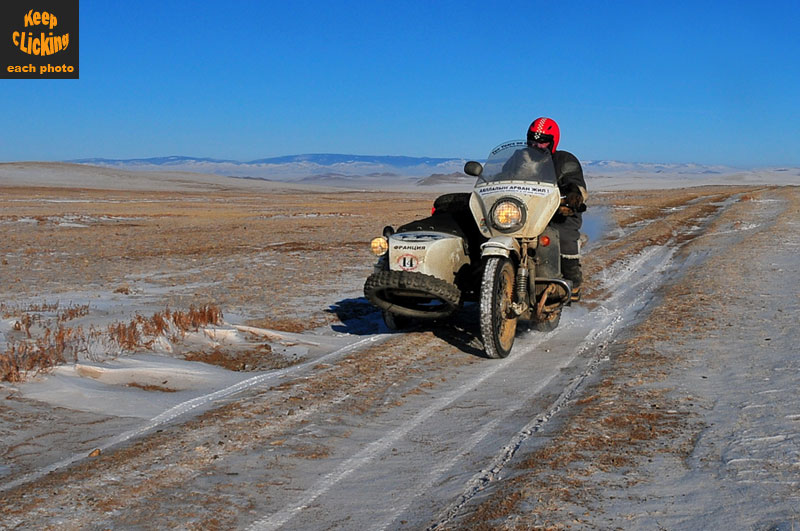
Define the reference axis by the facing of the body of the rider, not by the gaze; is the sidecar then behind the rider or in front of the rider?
in front

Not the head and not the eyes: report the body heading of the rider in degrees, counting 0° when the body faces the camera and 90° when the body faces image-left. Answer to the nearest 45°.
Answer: approximately 45°
